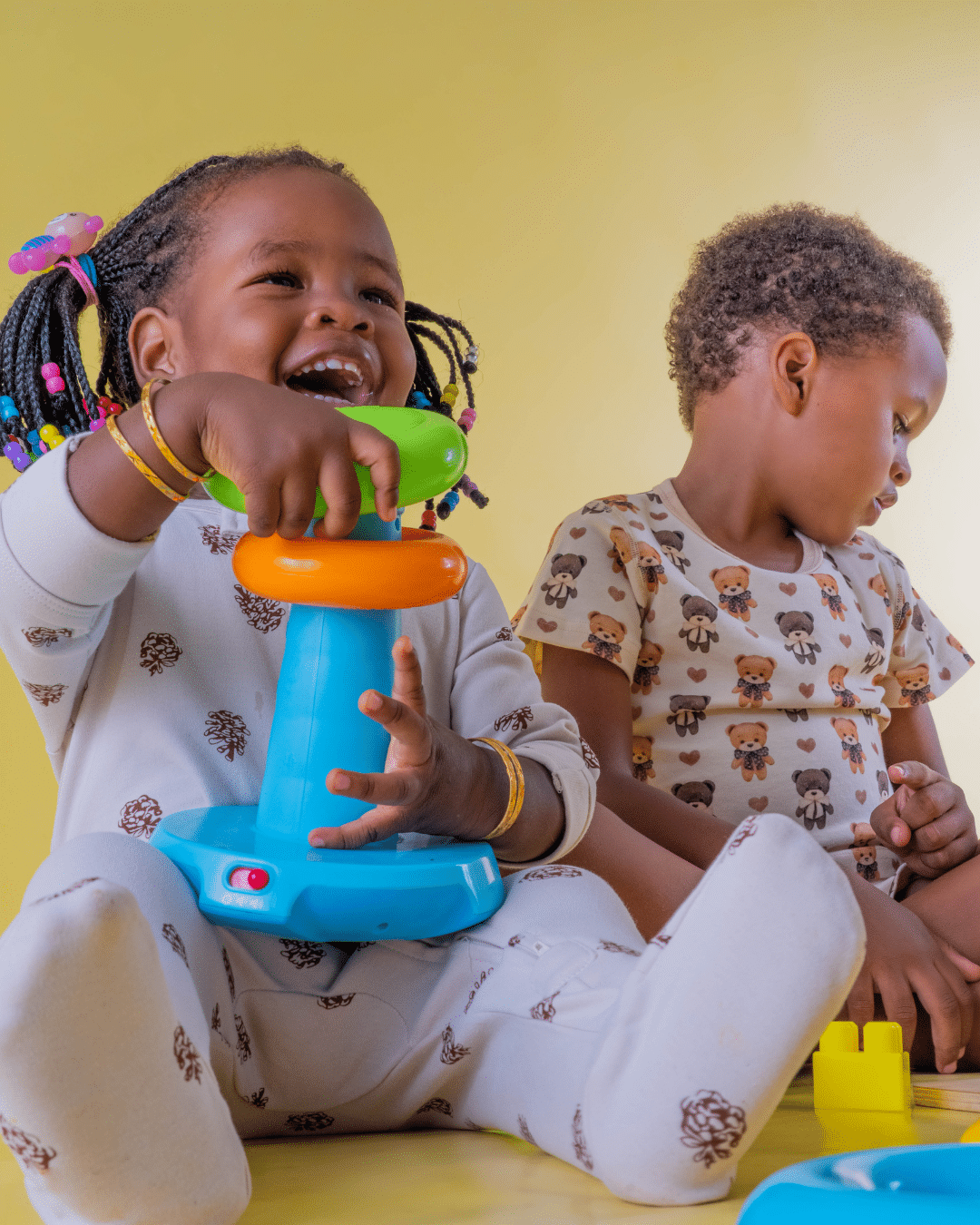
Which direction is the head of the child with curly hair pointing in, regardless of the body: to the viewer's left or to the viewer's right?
to the viewer's right

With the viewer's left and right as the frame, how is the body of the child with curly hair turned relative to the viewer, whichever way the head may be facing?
facing the viewer and to the right of the viewer

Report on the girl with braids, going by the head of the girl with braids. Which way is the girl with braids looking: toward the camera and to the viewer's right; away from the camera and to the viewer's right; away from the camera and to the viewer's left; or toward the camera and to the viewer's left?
toward the camera and to the viewer's right

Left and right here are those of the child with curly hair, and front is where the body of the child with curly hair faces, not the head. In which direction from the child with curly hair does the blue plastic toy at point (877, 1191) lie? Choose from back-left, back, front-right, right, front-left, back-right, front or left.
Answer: front-right
